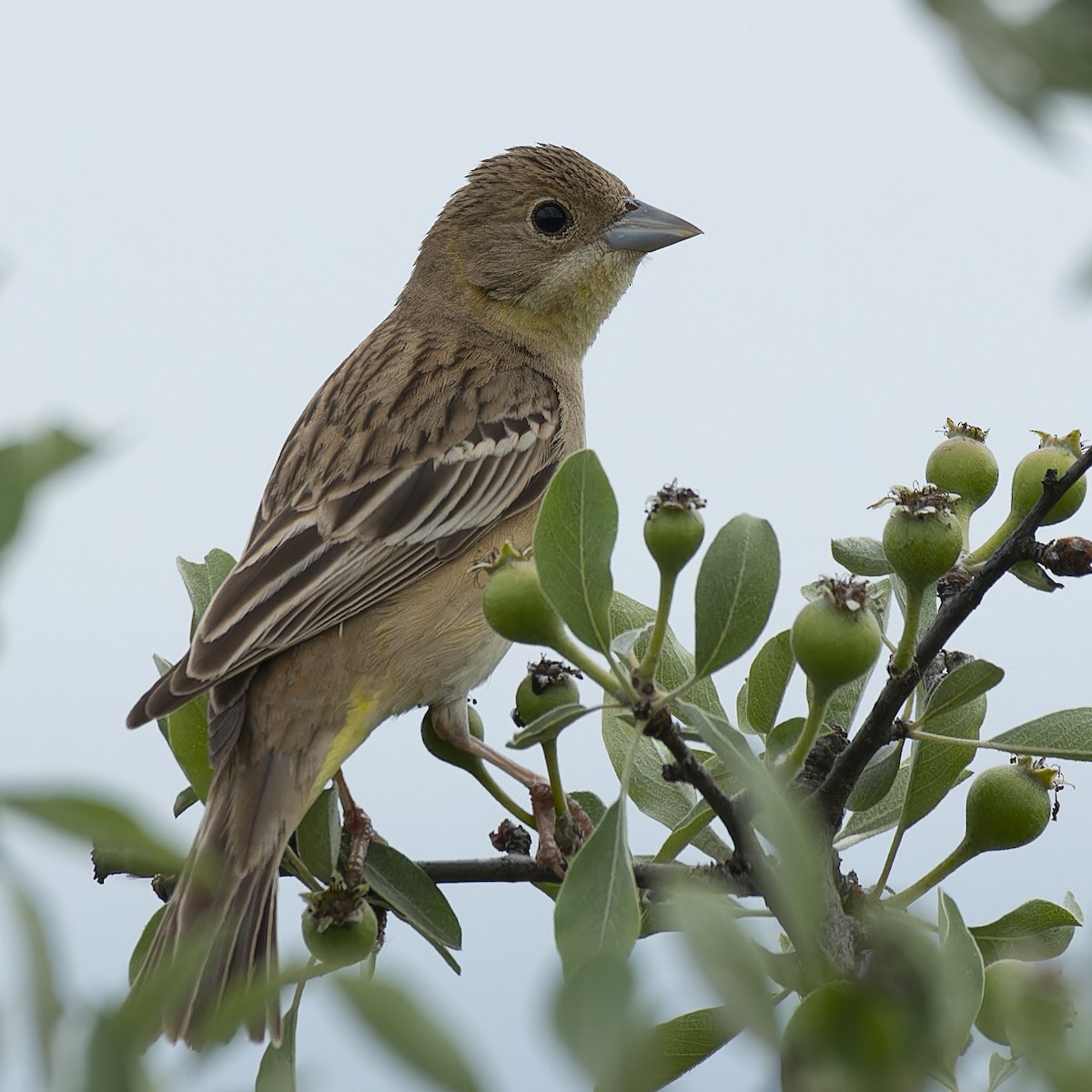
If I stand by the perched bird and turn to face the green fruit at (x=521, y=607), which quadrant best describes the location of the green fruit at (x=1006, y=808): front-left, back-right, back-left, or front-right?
front-left

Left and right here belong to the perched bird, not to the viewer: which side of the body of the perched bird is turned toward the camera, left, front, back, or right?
right

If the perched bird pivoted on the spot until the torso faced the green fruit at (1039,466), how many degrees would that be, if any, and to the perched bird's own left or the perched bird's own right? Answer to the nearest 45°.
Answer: approximately 45° to the perched bird's own right
